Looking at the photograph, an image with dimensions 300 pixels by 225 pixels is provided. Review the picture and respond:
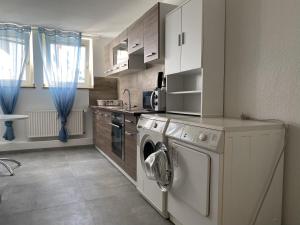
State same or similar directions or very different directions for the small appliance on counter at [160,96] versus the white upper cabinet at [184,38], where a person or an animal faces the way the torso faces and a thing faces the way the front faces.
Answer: same or similar directions

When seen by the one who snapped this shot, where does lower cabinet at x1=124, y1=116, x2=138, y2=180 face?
facing the viewer and to the left of the viewer

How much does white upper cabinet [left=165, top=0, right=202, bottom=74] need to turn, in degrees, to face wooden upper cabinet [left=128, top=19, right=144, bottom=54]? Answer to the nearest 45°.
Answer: approximately 90° to its right

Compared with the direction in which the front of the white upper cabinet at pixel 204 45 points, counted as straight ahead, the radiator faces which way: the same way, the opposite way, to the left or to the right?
to the left

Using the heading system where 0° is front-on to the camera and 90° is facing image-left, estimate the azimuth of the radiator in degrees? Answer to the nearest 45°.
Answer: approximately 0°

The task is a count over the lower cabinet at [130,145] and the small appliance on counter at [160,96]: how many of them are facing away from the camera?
0

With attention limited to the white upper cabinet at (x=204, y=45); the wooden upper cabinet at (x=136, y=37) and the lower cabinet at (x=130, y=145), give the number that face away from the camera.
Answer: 0

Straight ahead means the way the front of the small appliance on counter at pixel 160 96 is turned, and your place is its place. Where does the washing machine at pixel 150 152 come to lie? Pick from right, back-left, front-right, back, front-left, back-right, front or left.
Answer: front-left

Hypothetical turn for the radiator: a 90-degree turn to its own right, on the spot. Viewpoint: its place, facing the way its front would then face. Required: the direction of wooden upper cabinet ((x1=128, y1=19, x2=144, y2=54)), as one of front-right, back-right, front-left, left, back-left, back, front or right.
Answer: back-left

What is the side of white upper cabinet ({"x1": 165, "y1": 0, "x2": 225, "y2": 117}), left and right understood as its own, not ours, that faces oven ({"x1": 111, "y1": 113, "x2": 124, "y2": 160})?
right

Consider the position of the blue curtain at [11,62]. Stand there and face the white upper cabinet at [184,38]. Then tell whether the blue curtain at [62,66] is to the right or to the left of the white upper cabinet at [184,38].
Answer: left

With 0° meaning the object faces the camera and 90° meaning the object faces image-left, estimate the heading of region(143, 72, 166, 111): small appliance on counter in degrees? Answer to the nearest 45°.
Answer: approximately 45°
